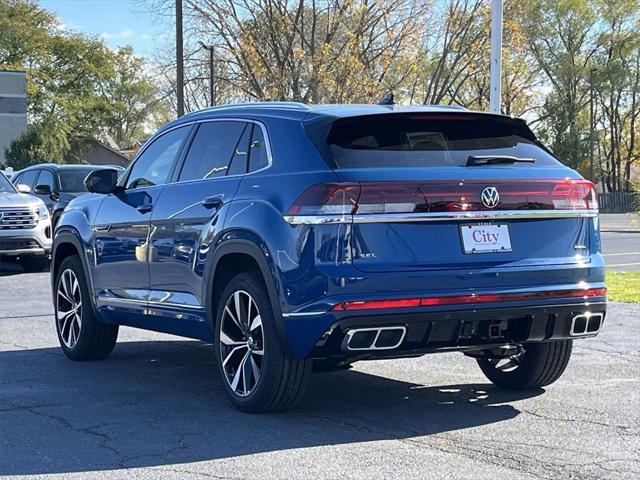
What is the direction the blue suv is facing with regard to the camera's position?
facing away from the viewer and to the left of the viewer

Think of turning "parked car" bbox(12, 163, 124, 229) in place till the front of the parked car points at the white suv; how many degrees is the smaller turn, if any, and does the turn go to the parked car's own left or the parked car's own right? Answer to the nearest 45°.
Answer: approximately 45° to the parked car's own right

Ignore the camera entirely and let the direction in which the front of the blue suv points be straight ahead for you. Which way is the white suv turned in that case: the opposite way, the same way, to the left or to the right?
the opposite way

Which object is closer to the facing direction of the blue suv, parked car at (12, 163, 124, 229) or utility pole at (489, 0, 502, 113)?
the parked car

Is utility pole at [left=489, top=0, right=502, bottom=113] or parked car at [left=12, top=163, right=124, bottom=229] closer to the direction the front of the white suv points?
the utility pole

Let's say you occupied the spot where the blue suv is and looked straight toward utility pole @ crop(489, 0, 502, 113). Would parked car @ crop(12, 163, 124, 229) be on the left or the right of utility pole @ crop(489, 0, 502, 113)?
left

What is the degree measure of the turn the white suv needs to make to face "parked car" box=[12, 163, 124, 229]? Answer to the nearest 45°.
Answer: approximately 135° to its left

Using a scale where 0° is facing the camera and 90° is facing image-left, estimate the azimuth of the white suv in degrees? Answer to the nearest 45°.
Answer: approximately 315°

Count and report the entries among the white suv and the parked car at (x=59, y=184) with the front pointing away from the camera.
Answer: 0

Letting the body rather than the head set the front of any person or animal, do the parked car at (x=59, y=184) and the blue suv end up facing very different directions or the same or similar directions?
very different directions
